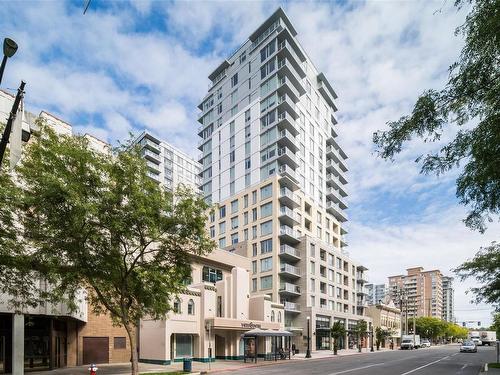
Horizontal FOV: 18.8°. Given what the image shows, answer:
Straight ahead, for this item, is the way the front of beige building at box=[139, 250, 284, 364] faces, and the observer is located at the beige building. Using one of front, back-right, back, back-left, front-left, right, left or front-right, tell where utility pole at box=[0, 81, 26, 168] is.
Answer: front-right

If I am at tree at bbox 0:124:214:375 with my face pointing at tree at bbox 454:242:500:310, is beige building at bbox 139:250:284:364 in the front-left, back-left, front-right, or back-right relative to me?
front-left

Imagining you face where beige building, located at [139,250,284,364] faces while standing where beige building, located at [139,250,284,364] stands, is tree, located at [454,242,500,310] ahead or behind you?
ahead
